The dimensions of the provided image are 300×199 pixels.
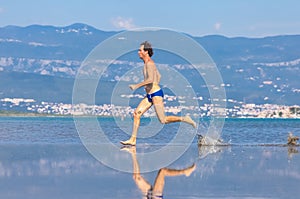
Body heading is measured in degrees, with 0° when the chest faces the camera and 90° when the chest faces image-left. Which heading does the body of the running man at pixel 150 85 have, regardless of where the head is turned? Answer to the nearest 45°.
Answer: approximately 90°
